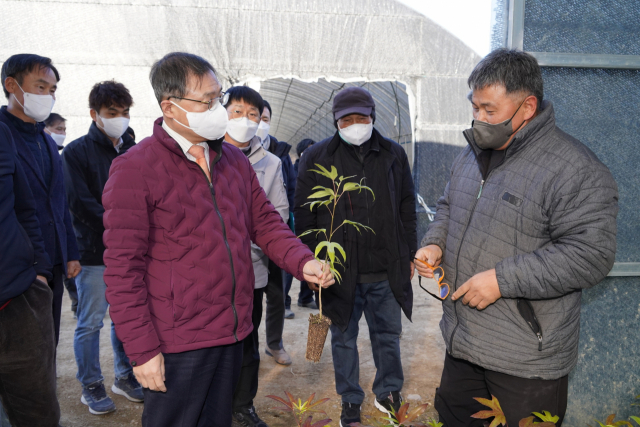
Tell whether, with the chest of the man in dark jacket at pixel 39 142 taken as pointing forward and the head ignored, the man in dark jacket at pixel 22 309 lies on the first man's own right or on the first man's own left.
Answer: on the first man's own right

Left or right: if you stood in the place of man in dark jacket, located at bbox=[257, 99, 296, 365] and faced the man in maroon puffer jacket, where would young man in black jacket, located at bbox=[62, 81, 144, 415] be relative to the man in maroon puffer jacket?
right

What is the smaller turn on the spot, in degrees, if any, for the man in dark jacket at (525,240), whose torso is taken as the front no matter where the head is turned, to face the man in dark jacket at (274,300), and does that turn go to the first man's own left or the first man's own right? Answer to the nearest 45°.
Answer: approximately 90° to the first man's own right

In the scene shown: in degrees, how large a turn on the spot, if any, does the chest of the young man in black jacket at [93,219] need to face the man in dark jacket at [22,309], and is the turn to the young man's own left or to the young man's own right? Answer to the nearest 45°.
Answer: approximately 45° to the young man's own right

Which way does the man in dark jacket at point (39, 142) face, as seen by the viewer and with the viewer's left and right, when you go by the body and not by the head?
facing the viewer and to the right of the viewer

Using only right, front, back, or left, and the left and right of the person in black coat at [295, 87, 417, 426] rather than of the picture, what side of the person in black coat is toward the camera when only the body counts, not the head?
front

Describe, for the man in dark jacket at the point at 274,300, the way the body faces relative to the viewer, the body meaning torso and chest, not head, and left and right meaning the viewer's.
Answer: facing the viewer and to the right of the viewer

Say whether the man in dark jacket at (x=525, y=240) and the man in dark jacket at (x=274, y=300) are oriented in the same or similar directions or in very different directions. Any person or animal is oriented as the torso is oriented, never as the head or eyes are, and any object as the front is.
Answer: same or similar directions

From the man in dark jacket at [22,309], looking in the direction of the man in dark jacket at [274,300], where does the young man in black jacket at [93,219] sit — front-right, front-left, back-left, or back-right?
front-left

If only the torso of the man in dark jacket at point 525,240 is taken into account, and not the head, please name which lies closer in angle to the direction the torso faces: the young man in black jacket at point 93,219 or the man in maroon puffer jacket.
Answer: the man in maroon puffer jacket

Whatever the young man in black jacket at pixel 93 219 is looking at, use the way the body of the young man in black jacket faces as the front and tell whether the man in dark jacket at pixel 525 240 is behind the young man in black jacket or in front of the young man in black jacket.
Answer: in front
